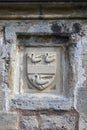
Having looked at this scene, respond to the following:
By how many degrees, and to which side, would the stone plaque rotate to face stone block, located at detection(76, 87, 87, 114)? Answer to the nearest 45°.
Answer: approximately 90° to its left

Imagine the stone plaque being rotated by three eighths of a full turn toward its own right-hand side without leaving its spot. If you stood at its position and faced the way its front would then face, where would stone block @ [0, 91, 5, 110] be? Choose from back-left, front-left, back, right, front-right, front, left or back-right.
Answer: front-left

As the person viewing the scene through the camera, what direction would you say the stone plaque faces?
facing the viewer
